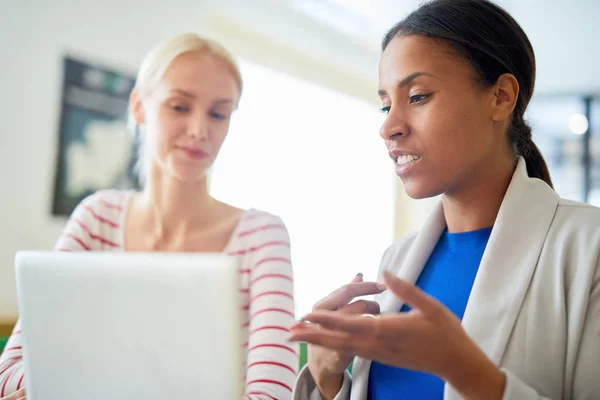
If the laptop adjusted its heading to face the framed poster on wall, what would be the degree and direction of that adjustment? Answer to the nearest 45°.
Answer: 0° — it already faces it

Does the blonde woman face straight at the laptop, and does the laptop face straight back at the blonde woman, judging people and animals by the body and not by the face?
yes

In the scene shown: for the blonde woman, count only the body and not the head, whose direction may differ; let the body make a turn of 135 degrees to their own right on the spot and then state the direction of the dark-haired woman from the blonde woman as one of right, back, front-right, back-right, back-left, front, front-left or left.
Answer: back

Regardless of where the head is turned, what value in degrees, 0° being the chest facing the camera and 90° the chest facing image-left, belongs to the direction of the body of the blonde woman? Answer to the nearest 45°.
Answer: approximately 0°

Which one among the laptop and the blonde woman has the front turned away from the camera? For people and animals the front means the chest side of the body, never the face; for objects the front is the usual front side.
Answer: the laptop

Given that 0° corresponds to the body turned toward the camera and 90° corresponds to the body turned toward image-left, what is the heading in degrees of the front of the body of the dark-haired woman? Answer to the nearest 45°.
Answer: approximately 45°

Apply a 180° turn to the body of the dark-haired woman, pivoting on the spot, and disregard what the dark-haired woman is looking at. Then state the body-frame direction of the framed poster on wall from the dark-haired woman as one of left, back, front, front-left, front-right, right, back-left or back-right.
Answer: left

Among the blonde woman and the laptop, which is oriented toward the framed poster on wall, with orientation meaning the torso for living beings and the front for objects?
the laptop

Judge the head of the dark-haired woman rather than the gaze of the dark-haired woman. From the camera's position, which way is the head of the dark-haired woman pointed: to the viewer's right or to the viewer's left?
to the viewer's left

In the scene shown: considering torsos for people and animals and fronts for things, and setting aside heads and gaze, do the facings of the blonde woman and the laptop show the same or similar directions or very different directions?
very different directions

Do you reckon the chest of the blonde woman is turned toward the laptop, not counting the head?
yes

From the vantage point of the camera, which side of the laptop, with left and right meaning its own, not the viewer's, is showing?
back
